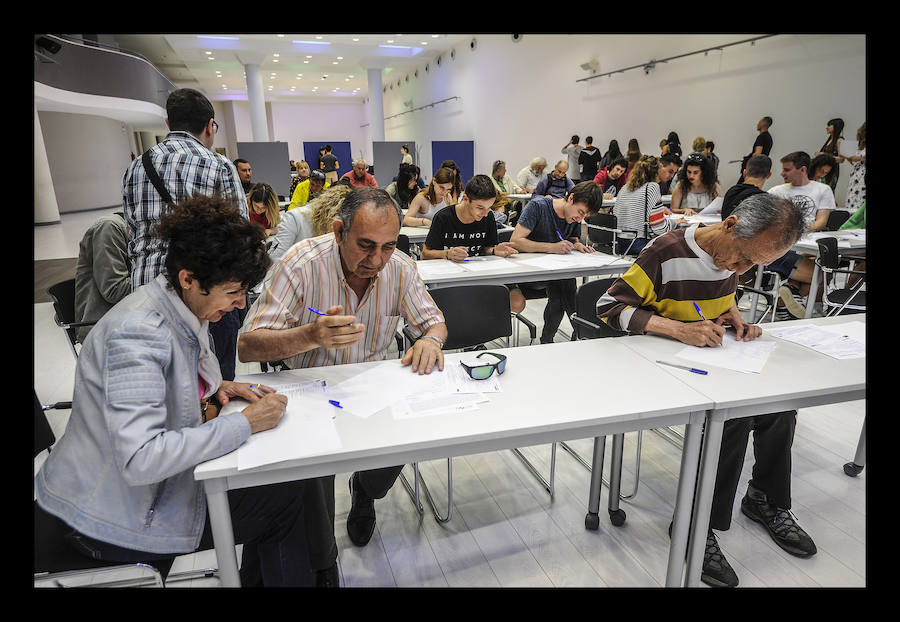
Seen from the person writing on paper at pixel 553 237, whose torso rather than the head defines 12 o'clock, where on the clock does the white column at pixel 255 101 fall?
The white column is roughly at 6 o'clock from the person writing on paper.

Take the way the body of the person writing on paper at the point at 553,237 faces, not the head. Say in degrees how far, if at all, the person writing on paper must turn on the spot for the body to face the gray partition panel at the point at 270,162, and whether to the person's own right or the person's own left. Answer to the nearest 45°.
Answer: approximately 180°

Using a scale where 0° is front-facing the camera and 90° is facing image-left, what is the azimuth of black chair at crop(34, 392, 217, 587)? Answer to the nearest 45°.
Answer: approximately 270°

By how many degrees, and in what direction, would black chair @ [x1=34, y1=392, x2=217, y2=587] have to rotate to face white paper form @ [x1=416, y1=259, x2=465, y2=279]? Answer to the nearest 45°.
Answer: approximately 45° to its left

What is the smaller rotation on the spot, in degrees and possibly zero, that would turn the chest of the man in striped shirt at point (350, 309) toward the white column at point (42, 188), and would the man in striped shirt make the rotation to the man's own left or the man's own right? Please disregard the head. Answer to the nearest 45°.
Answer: approximately 135° to the man's own right

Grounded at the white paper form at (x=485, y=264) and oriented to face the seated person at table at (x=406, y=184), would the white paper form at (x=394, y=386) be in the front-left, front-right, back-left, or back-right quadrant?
back-left

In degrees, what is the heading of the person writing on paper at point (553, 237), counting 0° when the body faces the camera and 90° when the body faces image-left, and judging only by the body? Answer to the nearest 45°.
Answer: approximately 315°

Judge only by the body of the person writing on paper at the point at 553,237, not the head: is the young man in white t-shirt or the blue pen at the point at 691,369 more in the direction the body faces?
the blue pen

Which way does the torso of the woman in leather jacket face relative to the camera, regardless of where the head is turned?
to the viewer's right
